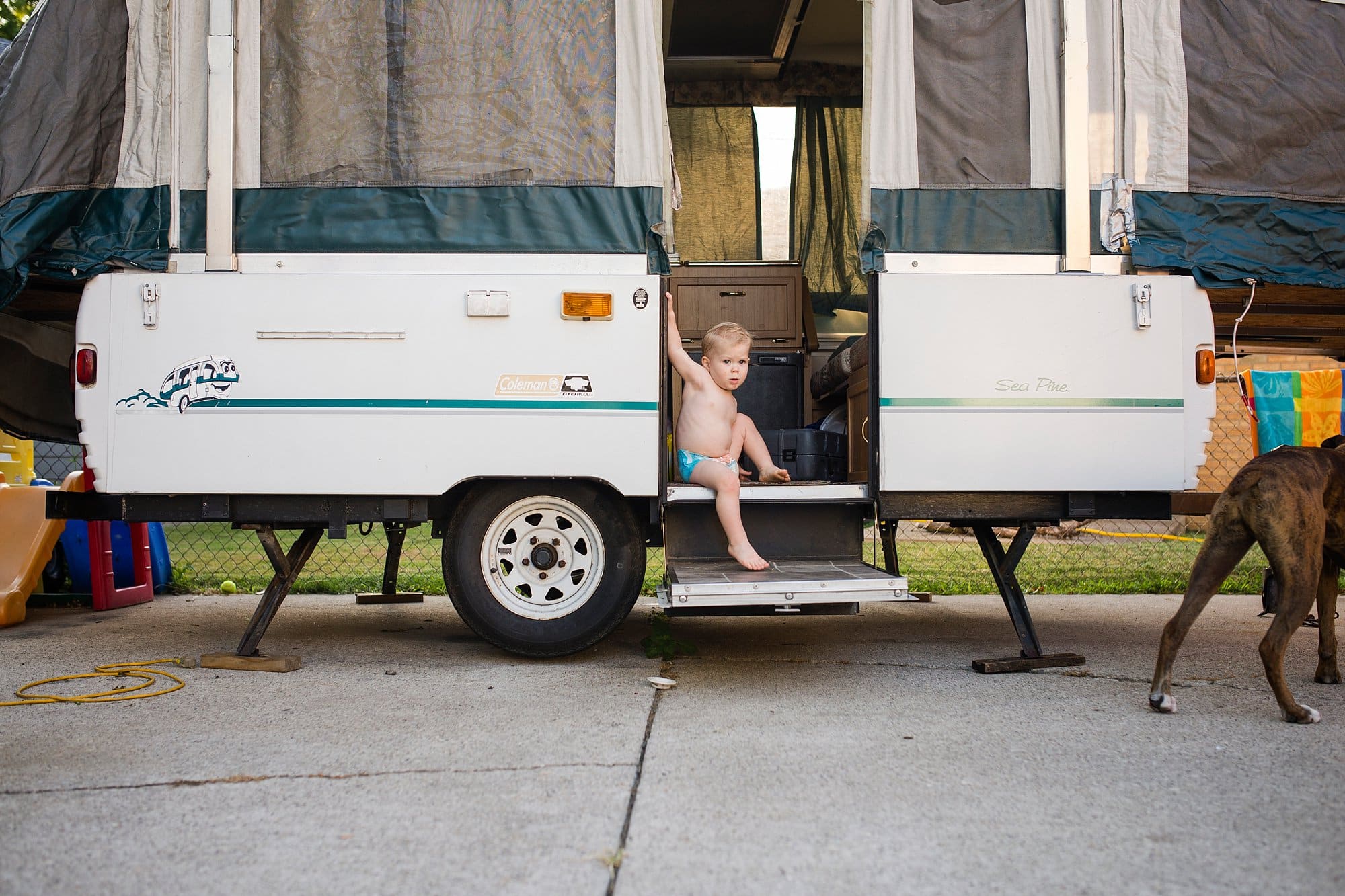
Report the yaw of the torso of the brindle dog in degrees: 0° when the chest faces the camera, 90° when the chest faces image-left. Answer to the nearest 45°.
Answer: approximately 225°

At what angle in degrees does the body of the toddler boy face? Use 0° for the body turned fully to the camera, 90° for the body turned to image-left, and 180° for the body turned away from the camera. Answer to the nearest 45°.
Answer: approximately 315°

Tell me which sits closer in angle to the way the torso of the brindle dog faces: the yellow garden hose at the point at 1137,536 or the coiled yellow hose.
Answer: the yellow garden hose

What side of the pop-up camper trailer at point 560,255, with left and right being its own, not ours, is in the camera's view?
right
